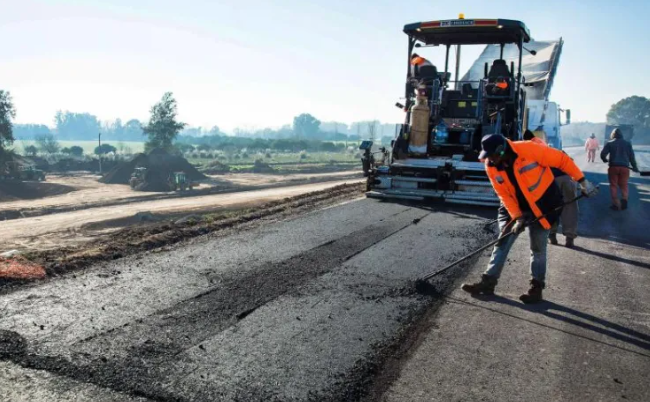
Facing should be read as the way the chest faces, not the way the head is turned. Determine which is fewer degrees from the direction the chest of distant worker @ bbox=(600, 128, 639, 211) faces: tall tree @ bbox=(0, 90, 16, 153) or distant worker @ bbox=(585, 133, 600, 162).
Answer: the distant worker

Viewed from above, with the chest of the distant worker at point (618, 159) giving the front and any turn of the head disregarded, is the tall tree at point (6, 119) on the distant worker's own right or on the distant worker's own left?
on the distant worker's own left

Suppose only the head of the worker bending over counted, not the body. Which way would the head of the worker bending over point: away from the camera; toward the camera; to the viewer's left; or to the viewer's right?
to the viewer's left

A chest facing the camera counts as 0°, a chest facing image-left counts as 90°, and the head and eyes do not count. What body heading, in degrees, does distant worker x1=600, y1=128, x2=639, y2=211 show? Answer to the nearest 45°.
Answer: approximately 180°

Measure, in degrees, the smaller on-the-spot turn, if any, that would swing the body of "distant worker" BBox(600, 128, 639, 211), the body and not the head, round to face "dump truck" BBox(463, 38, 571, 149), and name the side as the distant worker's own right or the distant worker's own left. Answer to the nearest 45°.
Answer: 0° — they already face it

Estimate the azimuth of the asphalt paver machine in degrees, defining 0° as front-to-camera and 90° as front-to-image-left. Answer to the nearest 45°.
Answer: approximately 180°

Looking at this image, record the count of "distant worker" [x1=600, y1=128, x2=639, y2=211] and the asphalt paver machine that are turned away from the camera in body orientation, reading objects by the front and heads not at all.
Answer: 2

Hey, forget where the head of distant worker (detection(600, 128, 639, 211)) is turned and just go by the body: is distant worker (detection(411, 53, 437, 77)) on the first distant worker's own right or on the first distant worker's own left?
on the first distant worker's own left

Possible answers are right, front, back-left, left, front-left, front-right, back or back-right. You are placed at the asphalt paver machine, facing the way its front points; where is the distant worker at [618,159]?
right
